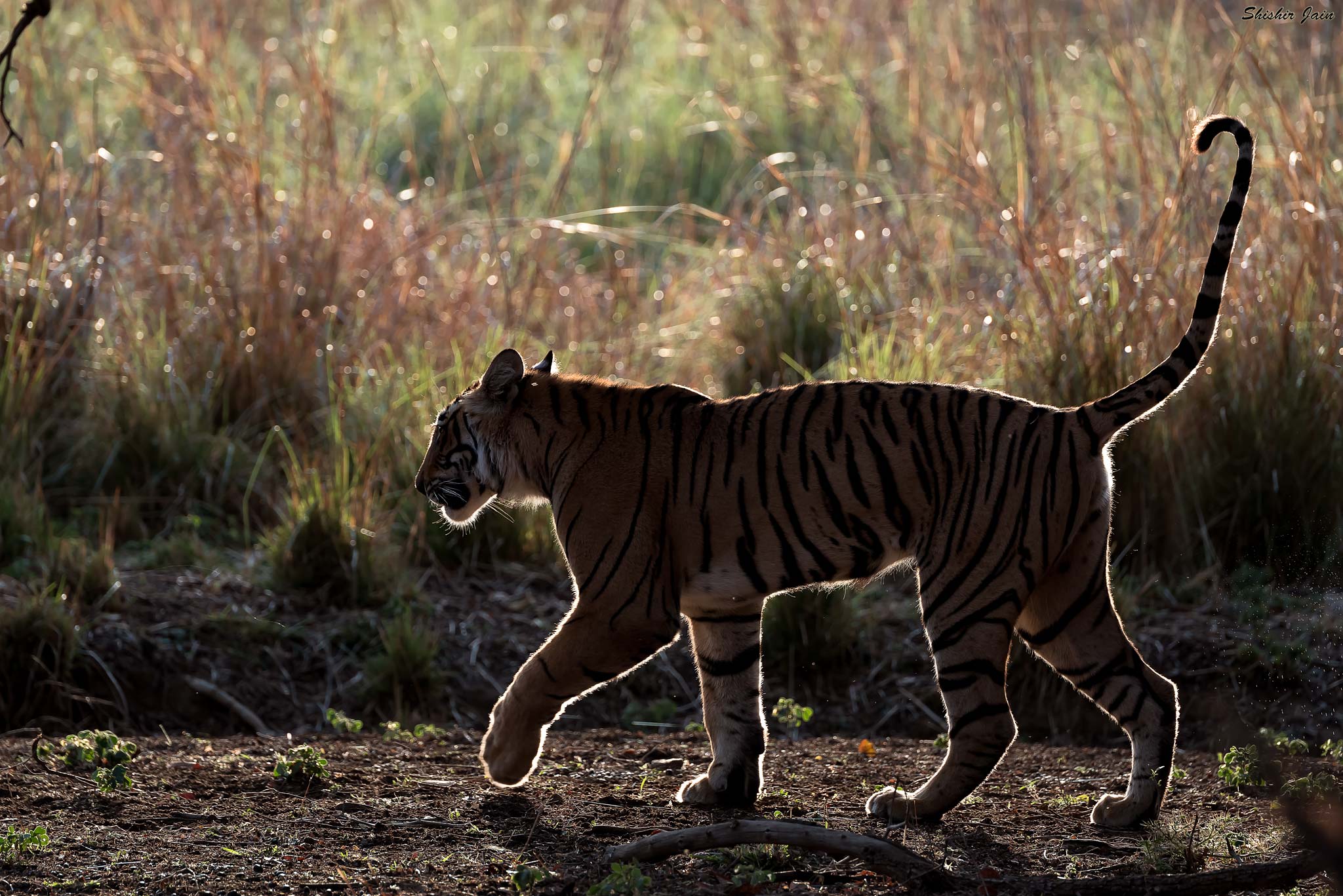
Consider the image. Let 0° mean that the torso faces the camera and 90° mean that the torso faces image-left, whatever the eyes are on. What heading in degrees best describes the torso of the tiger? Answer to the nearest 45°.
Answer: approximately 90°

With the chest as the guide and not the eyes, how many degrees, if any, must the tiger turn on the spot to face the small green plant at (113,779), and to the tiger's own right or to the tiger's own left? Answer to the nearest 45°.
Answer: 0° — it already faces it

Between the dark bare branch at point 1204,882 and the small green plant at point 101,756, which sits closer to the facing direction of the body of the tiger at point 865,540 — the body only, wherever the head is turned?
the small green plant

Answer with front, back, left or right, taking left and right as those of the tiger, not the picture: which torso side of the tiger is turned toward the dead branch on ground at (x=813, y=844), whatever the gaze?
left

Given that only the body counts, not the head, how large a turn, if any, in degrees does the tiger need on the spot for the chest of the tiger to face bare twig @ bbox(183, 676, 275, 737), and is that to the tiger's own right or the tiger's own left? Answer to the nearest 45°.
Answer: approximately 45° to the tiger's own right

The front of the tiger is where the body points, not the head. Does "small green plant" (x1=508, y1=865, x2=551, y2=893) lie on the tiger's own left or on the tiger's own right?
on the tiger's own left

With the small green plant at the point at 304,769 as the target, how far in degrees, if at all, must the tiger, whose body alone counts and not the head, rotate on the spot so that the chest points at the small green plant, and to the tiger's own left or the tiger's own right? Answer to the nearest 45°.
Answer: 0° — it already faces it

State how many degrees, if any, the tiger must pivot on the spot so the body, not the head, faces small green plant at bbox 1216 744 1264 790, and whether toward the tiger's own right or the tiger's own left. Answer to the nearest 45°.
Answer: approximately 135° to the tiger's own right

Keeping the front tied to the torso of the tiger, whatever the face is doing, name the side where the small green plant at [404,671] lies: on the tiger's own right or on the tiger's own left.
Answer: on the tiger's own right

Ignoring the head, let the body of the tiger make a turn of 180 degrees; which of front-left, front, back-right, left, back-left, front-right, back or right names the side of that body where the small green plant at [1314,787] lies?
front

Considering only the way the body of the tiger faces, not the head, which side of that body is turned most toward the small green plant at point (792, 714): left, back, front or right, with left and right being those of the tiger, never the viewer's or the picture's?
right

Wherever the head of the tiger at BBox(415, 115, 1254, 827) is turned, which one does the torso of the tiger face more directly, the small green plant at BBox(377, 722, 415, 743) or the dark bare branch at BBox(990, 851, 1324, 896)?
the small green plant
